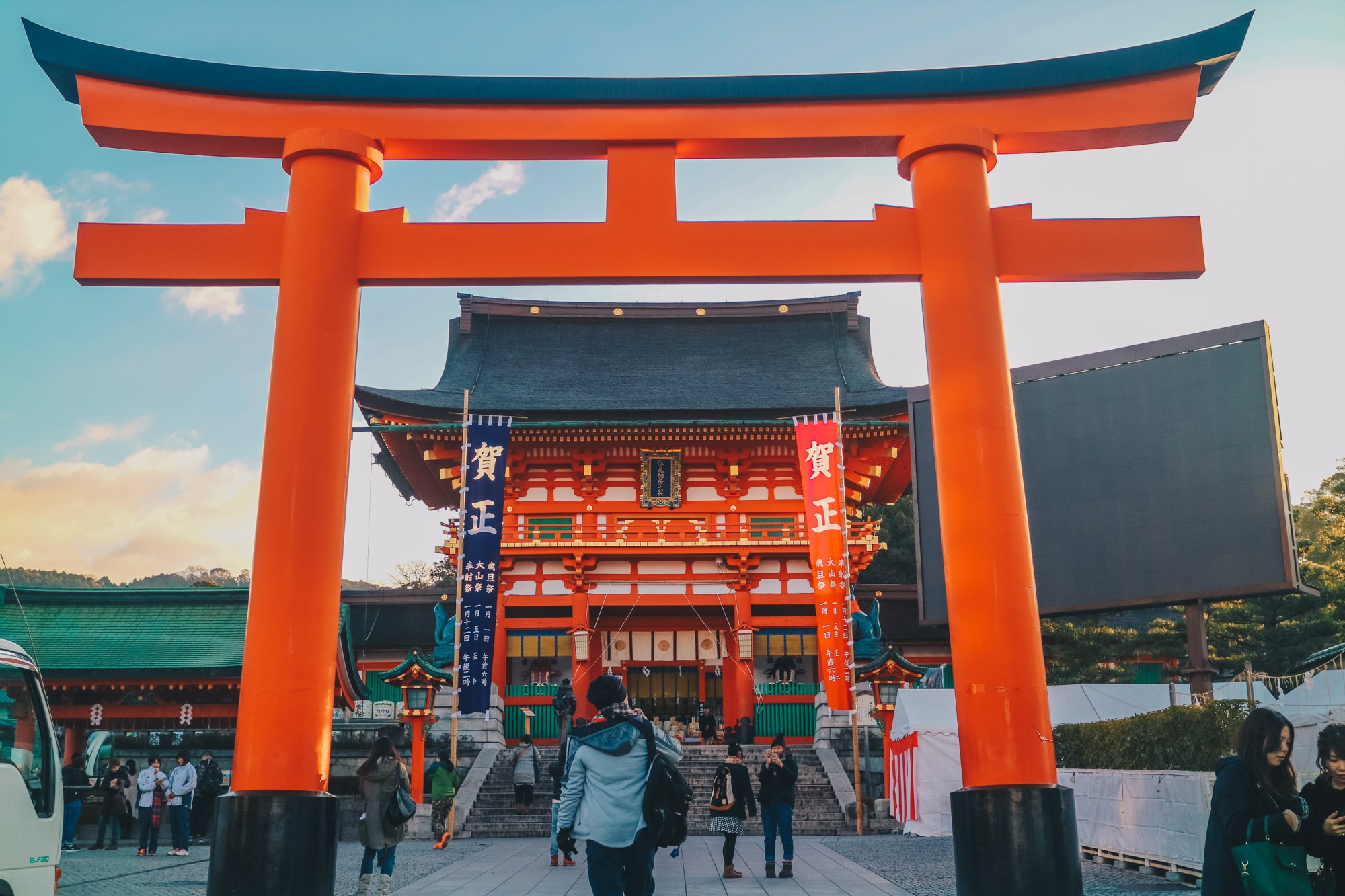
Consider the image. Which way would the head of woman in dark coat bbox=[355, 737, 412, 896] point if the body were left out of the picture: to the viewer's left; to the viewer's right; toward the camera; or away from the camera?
away from the camera

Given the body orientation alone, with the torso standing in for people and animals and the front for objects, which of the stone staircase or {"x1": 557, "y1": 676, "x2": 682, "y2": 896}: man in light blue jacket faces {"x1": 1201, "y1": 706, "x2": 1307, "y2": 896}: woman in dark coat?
the stone staircase

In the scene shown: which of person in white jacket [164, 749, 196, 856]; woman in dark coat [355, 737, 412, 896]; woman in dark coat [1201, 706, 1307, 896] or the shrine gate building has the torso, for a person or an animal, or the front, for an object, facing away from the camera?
woman in dark coat [355, 737, 412, 896]

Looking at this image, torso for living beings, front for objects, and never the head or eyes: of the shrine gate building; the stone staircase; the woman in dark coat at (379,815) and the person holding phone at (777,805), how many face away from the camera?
1

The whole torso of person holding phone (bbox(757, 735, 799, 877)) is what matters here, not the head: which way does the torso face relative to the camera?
toward the camera

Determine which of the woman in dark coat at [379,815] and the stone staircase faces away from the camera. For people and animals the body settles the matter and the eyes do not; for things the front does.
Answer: the woman in dark coat

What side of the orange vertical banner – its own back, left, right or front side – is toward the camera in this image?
front

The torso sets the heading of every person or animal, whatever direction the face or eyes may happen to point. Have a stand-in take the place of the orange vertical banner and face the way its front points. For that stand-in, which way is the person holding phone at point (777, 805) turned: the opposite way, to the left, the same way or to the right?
the same way

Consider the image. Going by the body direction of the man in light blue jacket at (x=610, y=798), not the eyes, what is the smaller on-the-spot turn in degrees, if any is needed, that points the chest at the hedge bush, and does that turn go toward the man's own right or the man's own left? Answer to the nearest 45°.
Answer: approximately 45° to the man's own right

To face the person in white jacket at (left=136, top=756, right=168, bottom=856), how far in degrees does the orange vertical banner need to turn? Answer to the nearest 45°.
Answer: approximately 90° to its right

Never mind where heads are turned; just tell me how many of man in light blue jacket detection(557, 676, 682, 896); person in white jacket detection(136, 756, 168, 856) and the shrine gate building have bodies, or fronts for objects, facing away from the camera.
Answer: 1

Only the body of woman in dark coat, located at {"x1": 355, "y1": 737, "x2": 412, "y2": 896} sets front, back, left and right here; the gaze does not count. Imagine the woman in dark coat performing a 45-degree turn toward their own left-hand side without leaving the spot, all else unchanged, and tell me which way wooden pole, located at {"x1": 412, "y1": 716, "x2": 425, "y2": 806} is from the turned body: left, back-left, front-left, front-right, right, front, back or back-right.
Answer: front-right

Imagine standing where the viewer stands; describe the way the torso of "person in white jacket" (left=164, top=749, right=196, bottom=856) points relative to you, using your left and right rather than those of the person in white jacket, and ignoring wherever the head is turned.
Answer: facing the viewer and to the left of the viewer

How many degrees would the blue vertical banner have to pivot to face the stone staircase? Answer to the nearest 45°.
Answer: approximately 90° to its left

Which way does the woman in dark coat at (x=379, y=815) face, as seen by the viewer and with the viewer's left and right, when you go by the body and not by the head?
facing away from the viewer
